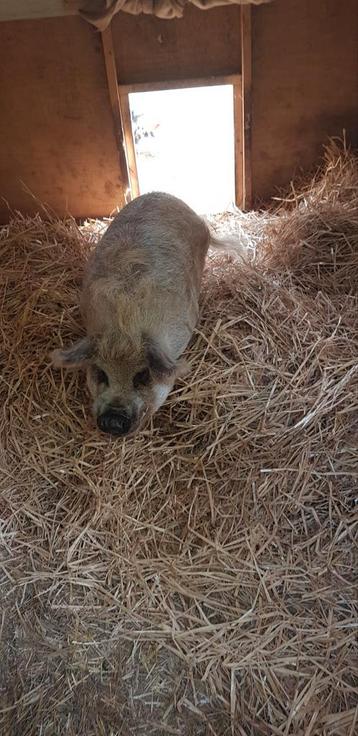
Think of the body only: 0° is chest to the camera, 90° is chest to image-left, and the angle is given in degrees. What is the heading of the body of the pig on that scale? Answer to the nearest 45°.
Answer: approximately 0°
